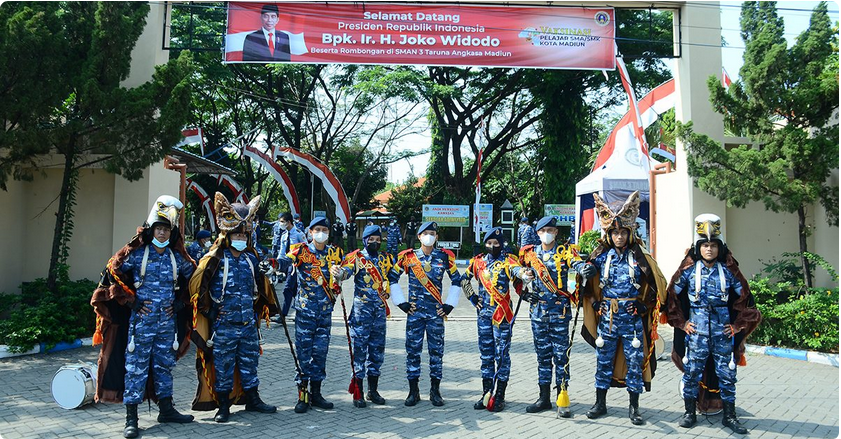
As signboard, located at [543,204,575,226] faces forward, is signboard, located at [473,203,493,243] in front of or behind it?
in front

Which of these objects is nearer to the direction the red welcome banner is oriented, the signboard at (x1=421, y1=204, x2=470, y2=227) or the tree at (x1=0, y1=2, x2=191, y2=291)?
the tree

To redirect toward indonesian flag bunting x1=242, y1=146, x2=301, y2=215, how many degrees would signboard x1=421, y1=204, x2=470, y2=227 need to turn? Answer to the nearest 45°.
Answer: approximately 90° to its right

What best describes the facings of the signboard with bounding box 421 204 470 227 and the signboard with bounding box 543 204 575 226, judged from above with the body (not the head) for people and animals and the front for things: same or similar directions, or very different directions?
same or similar directions

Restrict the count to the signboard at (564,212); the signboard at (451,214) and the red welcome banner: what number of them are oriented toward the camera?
3

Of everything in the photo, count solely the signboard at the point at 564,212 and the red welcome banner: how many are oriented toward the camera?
2

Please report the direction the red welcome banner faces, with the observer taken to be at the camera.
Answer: facing the viewer

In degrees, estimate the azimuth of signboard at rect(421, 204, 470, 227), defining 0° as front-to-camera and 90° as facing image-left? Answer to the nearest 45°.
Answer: approximately 0°

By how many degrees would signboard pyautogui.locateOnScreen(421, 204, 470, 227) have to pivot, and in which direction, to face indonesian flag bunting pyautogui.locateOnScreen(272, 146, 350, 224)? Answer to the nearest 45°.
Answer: approximately 90° to its right

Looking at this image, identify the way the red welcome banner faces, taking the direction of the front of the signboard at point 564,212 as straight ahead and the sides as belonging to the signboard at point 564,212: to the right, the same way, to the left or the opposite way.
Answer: the same way

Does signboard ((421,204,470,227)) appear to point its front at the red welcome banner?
yes

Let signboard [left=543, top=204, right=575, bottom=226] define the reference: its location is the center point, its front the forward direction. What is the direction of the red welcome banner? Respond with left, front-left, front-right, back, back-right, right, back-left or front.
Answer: front

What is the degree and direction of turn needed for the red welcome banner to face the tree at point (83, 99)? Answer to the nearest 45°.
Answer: approximately 45° to its right

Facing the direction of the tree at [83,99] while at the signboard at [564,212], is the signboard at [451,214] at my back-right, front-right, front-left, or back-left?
front-right

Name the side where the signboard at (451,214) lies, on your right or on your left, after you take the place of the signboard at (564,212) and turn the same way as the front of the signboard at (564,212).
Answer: on your right

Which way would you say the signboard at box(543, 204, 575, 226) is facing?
toward the camera

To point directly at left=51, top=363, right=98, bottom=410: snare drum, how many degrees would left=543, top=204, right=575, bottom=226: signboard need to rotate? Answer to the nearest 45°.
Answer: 0° — it already faces it
